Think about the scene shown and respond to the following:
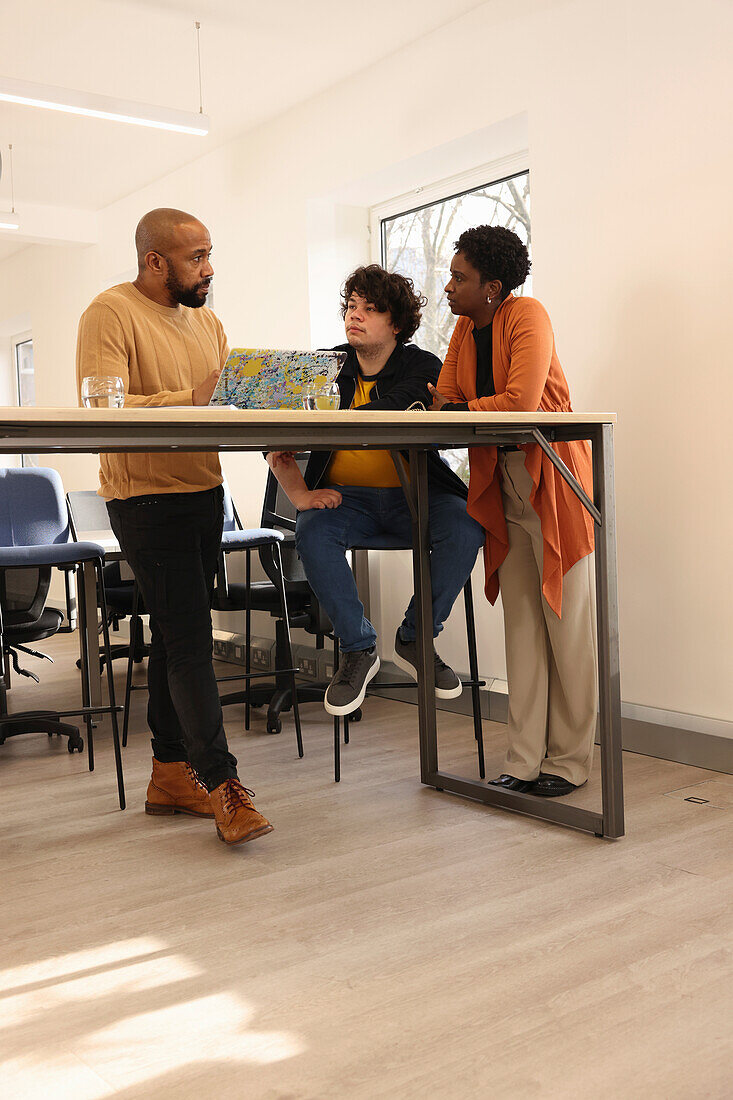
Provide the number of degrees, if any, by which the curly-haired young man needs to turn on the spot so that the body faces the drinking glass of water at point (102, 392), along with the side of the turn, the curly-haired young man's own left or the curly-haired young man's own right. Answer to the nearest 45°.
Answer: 0° — they already face it

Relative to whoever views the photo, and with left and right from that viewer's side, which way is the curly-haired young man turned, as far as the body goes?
facing the viewer and to the left of the viewer

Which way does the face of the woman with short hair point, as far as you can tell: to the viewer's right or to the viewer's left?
to the viewer's left

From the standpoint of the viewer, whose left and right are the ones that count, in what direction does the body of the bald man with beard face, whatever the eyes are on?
facing the viewer and to the right of the viewer

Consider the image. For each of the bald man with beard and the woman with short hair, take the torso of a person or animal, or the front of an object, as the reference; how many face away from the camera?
0

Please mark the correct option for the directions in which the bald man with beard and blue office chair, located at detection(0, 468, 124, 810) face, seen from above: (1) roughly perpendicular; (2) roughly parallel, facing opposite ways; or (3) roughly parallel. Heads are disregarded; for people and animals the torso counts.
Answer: roughly parallel

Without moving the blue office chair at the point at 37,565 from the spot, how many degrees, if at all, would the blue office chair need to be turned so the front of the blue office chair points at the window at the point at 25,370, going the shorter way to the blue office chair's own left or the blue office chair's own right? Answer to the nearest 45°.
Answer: approximately 135° to the blue office chair's own left
